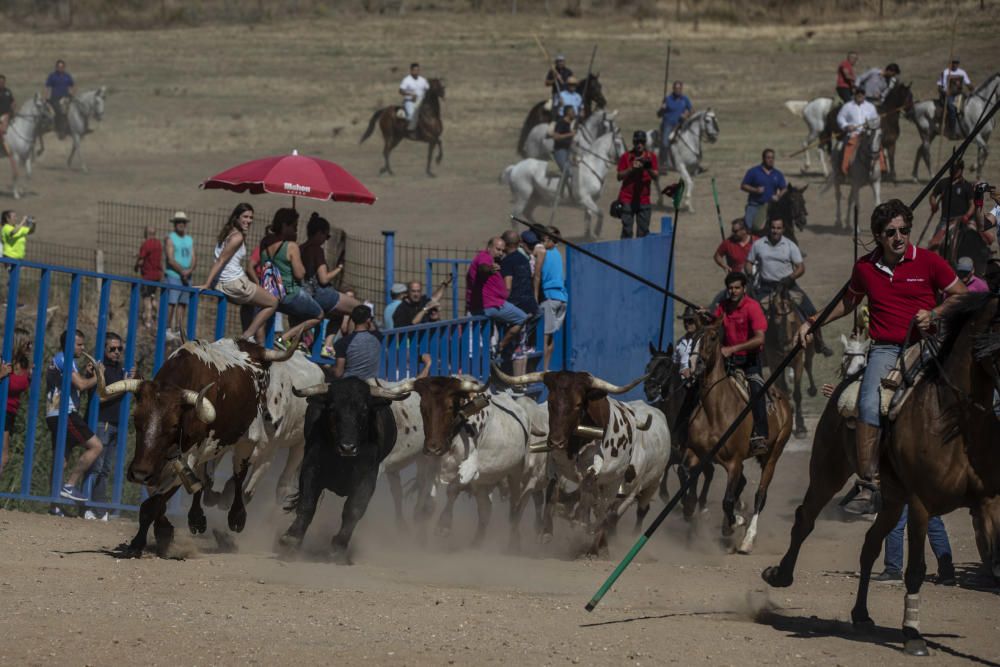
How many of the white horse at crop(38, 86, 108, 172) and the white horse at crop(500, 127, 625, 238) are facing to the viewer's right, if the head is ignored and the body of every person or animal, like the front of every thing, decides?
2

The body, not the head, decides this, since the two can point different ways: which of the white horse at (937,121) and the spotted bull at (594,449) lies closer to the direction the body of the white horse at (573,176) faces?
the white horse

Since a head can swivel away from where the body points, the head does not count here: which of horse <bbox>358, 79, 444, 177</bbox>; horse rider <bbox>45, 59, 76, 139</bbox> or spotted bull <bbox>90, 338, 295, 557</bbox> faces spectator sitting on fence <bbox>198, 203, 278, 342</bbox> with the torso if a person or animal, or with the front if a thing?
the horse rider

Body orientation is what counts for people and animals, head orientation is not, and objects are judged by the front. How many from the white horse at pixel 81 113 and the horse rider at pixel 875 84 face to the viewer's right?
2

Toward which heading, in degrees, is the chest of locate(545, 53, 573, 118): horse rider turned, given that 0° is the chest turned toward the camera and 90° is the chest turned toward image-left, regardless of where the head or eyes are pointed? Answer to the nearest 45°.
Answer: approximately 315°

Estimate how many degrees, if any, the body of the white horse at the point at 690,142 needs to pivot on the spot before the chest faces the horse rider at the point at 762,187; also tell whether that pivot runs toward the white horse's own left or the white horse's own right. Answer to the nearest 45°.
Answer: approximately 45° to the white horse's own right

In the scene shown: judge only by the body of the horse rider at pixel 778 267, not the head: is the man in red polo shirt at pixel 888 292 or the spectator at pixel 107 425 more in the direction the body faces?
the man in red polo shirt

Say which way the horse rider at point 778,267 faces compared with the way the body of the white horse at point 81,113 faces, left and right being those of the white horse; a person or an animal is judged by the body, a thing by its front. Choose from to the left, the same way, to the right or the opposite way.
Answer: to the right

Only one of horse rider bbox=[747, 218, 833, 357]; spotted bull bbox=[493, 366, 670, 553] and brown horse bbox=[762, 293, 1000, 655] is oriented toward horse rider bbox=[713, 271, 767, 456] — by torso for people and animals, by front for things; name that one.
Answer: horse rider bbox=[747, 218, 833, 357]

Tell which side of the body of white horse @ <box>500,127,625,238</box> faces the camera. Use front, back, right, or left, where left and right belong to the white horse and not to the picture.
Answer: right

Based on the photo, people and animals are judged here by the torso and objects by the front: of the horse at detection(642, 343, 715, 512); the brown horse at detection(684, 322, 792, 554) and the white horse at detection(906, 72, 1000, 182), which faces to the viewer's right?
the white horse

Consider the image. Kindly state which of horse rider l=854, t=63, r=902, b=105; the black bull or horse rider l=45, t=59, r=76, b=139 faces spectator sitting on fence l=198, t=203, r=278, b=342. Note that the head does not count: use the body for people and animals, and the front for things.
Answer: horse rider l=45, t=59, r=76, b=139

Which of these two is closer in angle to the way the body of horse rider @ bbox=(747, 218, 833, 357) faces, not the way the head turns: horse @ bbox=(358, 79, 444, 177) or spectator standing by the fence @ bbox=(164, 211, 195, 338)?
the spectator standing by the fence

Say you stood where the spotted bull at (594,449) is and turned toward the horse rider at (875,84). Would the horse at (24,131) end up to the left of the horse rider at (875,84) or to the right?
left

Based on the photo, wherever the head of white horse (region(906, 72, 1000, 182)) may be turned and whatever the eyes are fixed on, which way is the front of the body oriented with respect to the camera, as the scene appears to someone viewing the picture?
to the viewer's right

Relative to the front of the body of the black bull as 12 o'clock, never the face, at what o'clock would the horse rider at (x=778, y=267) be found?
The horse rider is roughly at 7 o'clock from the black bull.
